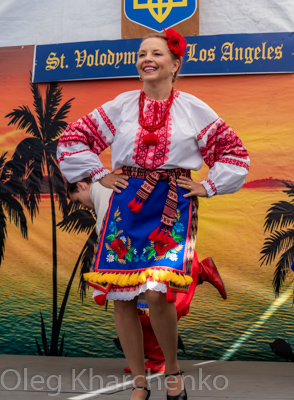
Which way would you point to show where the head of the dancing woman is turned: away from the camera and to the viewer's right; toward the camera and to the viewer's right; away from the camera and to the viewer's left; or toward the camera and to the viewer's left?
toward the camera and to the viewer's left

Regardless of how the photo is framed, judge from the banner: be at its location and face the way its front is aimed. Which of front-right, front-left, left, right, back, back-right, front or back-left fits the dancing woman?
front
